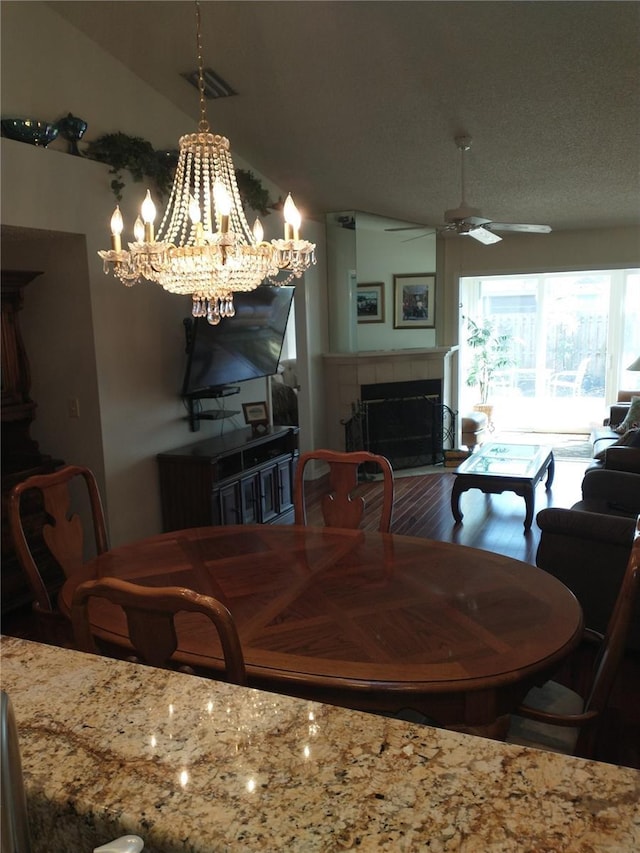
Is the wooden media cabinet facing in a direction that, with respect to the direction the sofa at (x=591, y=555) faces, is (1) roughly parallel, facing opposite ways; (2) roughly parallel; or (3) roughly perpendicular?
roughly perpendicular

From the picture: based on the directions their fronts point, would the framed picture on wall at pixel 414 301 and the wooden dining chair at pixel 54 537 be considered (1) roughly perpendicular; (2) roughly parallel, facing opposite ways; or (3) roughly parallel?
roughly perpendicular

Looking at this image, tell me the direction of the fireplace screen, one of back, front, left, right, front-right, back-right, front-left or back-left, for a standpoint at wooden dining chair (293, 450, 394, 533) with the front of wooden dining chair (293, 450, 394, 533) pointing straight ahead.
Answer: back

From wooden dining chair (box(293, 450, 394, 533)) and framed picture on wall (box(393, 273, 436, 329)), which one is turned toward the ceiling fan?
the framed picture on wall

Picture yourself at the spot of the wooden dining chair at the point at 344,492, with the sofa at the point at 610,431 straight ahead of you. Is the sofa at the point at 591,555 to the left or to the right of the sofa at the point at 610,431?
right

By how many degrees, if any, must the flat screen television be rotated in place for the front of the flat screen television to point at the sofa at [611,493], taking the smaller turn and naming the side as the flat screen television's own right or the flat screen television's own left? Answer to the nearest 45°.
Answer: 0° — it already faces it

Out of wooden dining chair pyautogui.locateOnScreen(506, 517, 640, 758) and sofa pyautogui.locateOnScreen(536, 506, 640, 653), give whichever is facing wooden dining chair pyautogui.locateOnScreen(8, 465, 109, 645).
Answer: wooden dining chair pyautogui.locateOnScreen(506, 517, 640, 758)

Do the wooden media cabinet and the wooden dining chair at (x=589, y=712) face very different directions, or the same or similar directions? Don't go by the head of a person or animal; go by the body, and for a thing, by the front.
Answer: very different directions

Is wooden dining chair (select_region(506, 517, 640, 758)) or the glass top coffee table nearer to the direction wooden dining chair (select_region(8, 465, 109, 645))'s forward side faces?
the wooden dining chair

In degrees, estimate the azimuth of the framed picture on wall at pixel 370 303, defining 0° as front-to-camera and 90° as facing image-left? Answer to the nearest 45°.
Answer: approximately 0°

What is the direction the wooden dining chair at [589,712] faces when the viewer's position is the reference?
facing to the left of the viewer

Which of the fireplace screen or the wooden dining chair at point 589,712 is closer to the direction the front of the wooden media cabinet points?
the wooden dining chair
